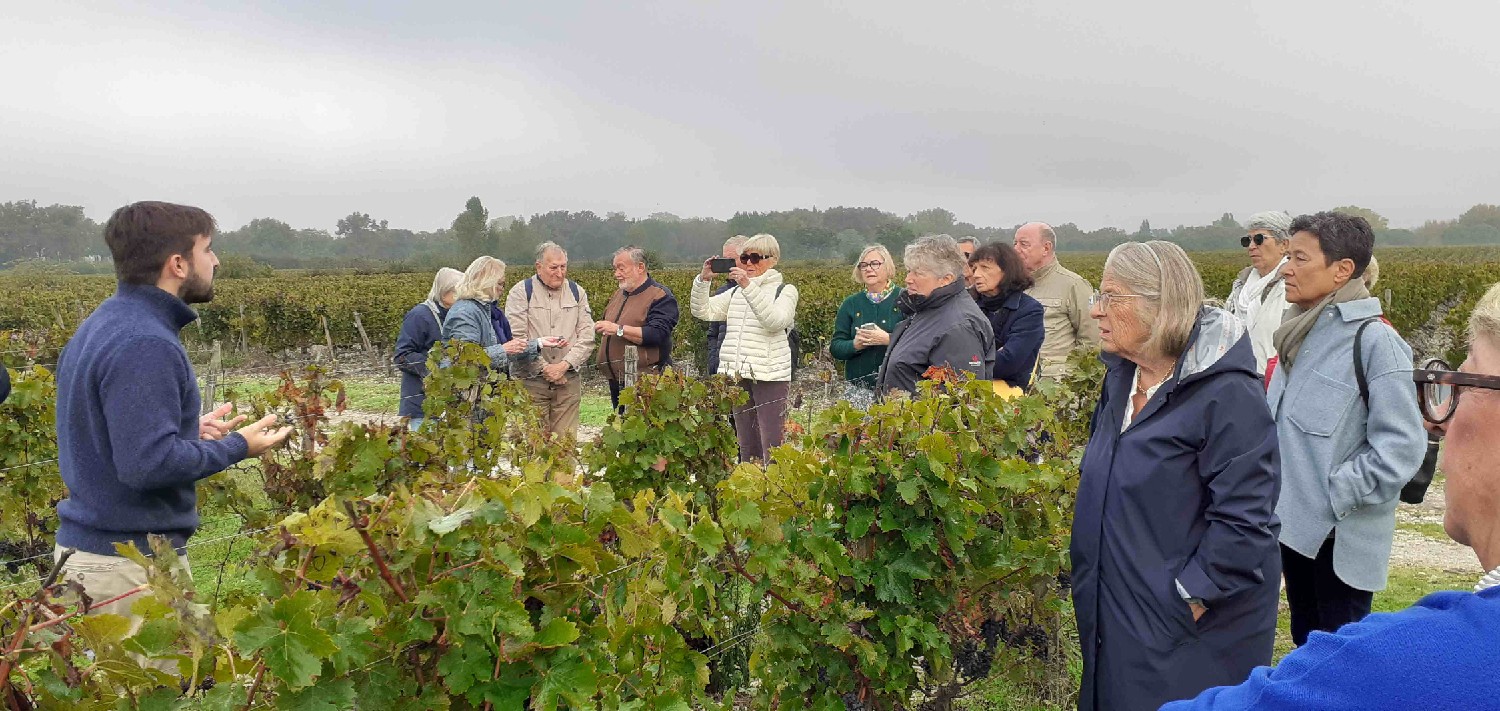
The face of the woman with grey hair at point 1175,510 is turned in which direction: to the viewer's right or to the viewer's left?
to the viewer's left

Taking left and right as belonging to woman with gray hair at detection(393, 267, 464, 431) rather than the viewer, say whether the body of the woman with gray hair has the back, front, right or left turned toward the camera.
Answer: right

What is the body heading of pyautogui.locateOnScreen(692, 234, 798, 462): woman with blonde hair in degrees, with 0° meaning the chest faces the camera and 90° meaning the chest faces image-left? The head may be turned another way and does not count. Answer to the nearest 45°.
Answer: approximately 45°

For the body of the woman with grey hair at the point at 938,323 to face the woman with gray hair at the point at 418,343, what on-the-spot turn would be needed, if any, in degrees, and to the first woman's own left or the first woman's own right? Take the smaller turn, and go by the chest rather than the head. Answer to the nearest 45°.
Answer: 0° — they already face them

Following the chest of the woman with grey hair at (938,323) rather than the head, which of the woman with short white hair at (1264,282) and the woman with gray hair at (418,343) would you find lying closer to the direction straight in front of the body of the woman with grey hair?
the woman with gray hair

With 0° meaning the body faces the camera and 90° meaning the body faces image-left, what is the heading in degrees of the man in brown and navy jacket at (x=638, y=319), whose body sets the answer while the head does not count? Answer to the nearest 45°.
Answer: approximately 45°

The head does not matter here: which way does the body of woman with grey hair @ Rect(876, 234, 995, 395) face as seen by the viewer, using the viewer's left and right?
facing to the left of the viewer

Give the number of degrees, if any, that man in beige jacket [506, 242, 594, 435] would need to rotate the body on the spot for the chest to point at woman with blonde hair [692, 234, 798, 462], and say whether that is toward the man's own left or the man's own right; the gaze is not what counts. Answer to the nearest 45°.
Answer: approximately 45° to the man's own left
